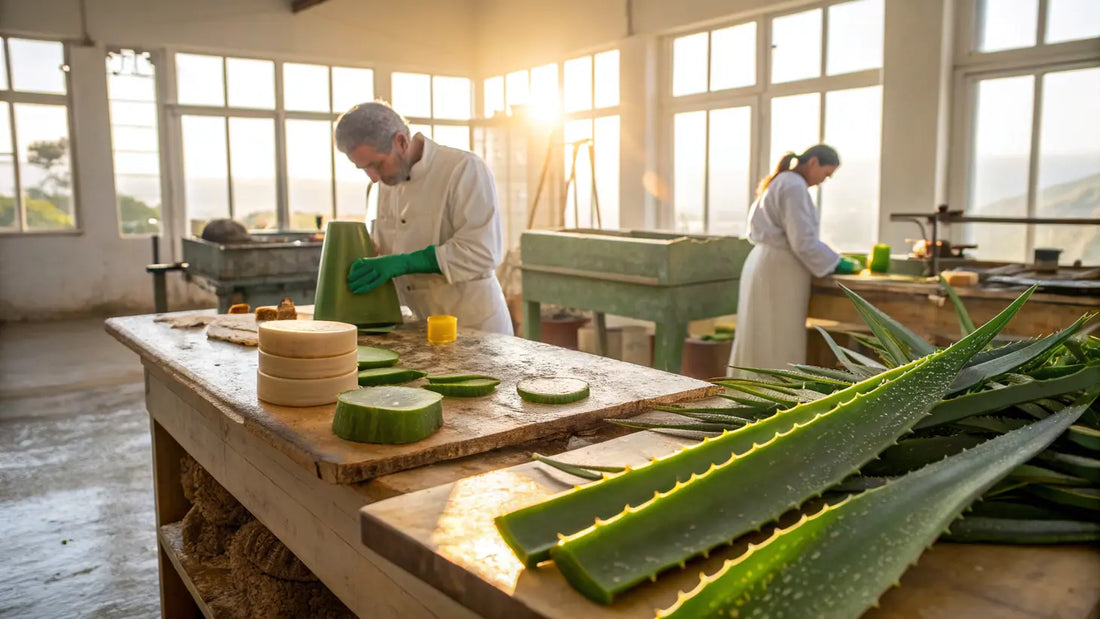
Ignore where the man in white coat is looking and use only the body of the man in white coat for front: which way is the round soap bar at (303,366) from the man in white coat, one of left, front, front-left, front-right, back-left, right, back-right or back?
front-left

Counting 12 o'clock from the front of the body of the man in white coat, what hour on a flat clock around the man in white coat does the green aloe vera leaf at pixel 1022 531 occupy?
The green aloe vera leaf is roughly at 10 o'clock from the man in white coat.

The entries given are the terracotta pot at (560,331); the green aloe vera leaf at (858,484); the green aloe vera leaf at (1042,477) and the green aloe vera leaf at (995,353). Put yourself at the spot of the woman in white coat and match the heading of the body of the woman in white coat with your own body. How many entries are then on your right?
3

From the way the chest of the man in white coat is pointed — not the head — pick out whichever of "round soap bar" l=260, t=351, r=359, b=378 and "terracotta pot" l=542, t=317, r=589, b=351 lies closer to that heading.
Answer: the round soap bar

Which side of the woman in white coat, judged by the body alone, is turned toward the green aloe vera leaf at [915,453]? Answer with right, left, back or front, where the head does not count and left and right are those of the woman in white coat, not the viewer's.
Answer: right

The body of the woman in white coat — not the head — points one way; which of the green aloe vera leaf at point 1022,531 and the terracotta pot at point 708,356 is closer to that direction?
the green aloe vera leaf

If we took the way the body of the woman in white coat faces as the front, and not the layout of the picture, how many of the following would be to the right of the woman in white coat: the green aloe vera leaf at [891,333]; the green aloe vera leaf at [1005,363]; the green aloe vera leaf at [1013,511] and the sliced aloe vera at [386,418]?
4

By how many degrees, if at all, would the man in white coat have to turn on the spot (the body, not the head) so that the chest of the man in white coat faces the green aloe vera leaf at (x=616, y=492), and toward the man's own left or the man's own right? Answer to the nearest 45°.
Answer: approximately 45° to the man's own left

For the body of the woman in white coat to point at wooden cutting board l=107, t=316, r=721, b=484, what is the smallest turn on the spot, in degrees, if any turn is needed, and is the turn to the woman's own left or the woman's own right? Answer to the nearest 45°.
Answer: approximately 90° to the woman's own right

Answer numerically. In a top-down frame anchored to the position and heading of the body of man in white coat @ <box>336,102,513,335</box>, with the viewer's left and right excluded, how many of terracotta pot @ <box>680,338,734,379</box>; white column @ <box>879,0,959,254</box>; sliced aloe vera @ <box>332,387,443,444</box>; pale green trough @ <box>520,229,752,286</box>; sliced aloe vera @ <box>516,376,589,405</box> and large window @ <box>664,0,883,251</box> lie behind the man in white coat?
4

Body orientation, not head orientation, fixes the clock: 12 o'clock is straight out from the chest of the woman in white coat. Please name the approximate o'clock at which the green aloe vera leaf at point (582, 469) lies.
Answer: The green aloe vera leaf is roughly at 3 o'clock from the woman in white coat.

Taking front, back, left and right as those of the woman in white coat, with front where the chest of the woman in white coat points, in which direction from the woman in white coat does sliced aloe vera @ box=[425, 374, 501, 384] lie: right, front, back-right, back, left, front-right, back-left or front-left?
right

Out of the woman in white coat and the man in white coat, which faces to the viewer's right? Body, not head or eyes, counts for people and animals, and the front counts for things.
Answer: the woman in white coat

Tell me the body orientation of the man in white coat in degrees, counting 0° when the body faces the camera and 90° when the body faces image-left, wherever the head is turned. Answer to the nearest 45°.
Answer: approximately 45°

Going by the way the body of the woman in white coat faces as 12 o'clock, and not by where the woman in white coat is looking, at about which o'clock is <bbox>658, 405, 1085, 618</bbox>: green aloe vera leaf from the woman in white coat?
The green aloe vera leaf is roughly at 3 o'clock from the woman in white coat.

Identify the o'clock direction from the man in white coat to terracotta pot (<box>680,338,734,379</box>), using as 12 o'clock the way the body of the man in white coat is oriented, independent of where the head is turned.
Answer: The terracotta pot is roughly at 6 o'clock from the man in white coat.

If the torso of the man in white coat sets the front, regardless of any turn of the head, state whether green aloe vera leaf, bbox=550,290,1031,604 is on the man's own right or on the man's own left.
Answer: on the man's own left

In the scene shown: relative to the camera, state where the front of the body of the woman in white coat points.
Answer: to the viewer's right

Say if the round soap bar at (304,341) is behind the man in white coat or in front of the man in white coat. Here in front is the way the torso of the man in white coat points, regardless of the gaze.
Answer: in front

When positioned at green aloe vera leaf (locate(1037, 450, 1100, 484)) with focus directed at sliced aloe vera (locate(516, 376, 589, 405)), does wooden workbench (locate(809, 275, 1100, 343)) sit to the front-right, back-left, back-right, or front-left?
front-right

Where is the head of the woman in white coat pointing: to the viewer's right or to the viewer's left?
to the viewer's right
